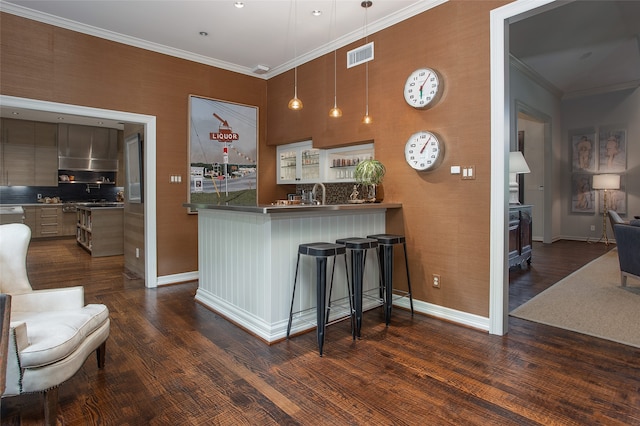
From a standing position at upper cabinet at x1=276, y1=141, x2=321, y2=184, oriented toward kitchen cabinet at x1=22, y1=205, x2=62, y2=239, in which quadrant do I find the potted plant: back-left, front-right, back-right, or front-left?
back-left

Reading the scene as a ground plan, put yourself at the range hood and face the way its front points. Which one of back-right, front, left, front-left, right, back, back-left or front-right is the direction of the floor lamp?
front-left

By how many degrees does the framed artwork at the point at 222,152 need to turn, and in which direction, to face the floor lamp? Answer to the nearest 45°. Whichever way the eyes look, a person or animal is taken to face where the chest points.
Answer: approximately 45° to its left

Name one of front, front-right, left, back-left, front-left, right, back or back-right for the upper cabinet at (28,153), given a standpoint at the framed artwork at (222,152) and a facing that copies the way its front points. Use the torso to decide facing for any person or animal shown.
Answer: back

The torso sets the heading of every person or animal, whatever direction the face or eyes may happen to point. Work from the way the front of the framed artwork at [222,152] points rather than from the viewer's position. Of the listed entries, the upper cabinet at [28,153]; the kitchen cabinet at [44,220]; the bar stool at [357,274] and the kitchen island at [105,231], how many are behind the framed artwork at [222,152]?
3

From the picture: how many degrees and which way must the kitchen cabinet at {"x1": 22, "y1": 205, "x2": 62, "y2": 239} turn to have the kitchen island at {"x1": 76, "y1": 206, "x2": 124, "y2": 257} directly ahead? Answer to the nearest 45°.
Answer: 0° — it already faces it

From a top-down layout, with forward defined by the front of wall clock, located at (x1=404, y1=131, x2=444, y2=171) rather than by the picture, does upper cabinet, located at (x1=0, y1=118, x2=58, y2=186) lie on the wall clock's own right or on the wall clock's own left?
on the wall clock's own right

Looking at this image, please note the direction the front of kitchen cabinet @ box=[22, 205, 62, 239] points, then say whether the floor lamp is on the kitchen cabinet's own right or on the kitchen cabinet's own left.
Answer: on the kitchen cabinet's own left

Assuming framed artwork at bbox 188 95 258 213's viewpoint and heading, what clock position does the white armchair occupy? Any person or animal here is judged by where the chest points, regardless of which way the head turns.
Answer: The white armchair is roughly at 2 o'clock from the framed artwork.

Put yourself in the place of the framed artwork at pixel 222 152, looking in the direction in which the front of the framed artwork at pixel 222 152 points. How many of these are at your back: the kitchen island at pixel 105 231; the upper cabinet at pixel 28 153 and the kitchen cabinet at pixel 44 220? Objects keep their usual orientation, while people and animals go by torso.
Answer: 3

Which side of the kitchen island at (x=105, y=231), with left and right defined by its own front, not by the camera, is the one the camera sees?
left
